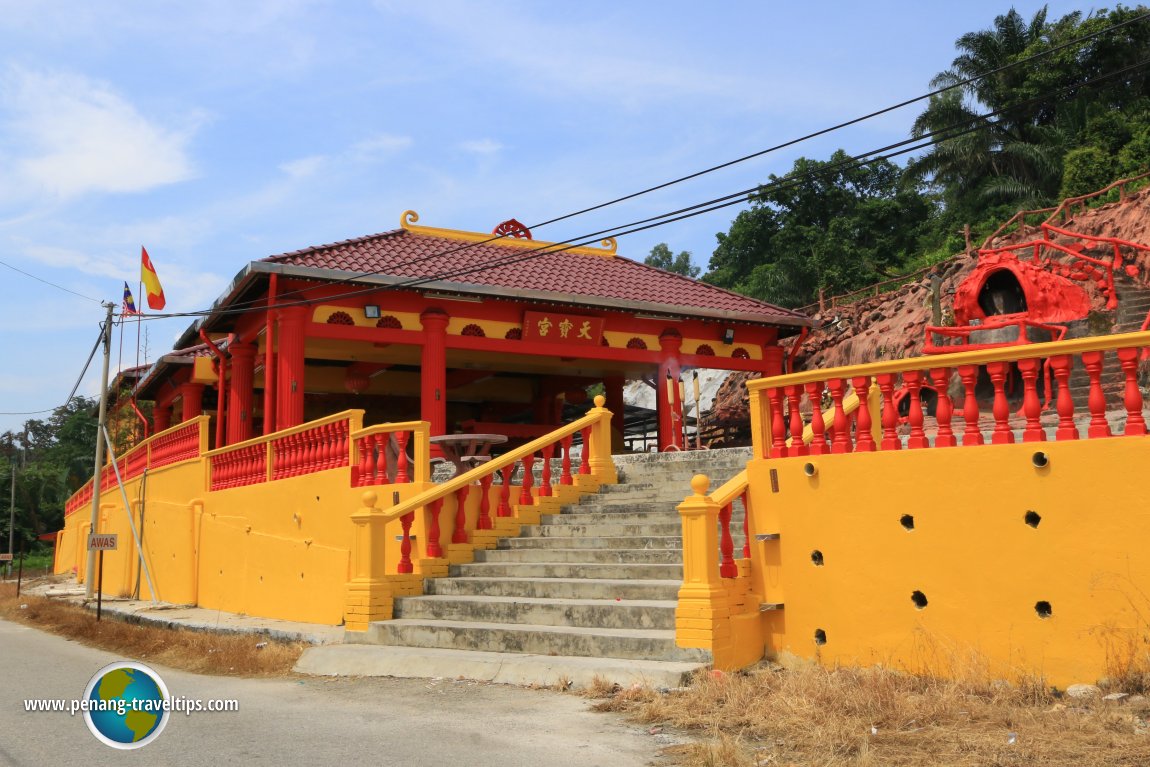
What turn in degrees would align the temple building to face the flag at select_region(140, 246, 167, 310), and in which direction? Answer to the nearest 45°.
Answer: approximately 135° to its right

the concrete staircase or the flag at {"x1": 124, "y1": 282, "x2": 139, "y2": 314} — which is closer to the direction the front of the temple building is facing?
the concrete staircase

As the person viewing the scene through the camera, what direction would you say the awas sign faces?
facing the viewer

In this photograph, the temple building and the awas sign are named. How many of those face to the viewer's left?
0

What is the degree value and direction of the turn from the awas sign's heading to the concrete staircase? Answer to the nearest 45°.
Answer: approximately 45° to its left

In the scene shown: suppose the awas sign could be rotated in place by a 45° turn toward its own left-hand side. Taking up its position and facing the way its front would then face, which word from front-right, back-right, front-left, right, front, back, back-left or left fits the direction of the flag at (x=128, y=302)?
back-left

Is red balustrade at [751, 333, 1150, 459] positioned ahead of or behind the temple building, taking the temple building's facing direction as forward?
ahead

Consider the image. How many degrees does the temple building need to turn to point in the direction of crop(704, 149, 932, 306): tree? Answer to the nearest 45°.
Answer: approximately 90° to its left

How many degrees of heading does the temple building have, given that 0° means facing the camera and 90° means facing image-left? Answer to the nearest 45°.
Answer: approximately 315°

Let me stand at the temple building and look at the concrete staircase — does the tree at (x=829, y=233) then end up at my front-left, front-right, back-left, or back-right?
back-left
